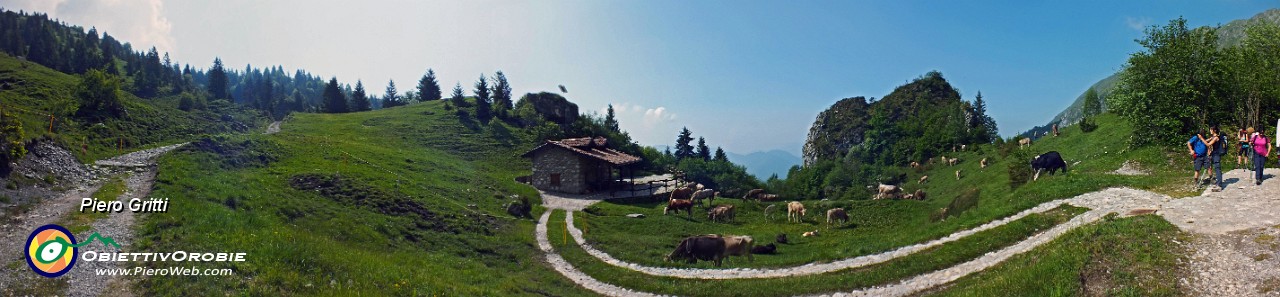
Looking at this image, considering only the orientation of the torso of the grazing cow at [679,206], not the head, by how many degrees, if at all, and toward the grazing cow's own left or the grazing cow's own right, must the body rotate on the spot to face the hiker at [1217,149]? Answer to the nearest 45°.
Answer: approximately 135° to the grazing cow's own left

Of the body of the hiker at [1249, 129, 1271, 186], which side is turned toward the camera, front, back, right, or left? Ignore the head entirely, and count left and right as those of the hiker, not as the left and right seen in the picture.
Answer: front

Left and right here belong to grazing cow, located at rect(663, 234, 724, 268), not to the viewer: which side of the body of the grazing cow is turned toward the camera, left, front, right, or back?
left

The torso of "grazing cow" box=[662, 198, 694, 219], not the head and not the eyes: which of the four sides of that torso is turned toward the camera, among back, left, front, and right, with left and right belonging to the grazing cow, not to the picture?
left

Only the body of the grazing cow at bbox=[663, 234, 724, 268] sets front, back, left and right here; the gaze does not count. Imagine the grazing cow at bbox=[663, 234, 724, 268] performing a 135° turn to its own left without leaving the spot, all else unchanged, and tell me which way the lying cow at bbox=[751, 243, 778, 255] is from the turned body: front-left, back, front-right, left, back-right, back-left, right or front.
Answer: left

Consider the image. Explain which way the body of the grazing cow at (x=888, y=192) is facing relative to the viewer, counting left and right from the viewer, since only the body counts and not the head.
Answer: facing to the left of the viewer

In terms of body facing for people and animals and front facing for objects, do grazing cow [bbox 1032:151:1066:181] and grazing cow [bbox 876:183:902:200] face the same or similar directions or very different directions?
same or similar directions

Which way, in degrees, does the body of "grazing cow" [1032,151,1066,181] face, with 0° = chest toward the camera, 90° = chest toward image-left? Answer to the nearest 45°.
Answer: approximately 90°

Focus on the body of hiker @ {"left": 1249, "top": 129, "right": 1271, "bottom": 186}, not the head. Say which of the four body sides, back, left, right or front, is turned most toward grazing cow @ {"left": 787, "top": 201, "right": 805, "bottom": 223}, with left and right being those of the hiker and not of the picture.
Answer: right

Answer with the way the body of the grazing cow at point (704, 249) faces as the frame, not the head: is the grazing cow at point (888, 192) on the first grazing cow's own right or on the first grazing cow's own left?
on the first grazing cow's own right
